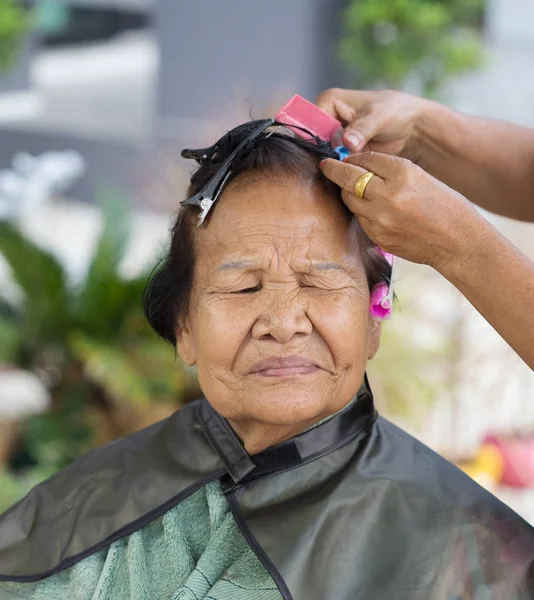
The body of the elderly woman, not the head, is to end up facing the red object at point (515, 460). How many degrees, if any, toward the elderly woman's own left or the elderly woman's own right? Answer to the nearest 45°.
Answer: approximately 135° to the elderly woman's own left

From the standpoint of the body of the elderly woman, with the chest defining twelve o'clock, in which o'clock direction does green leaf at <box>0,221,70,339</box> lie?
The green leaf is roughly at 5 o'clock from the elderly woman.

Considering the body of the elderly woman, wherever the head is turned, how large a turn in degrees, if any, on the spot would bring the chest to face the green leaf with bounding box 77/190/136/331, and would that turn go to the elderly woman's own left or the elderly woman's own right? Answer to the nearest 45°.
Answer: approximately 180°

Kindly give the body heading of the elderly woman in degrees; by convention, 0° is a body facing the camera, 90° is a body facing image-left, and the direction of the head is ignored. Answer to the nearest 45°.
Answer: approximately 0°
